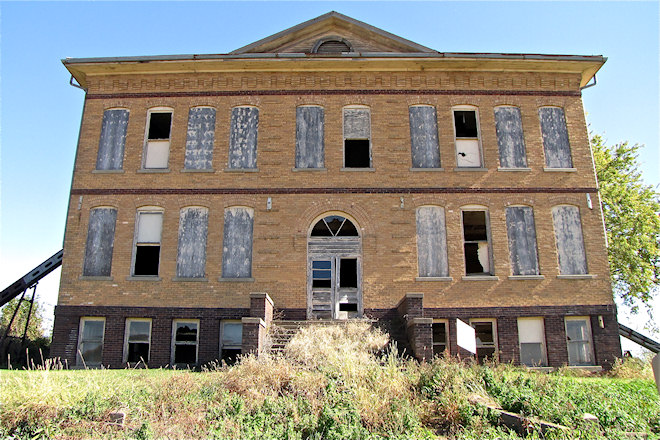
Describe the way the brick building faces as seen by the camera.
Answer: facing the viewer

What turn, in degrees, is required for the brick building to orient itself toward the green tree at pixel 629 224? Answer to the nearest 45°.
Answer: approximately 135° to its left
